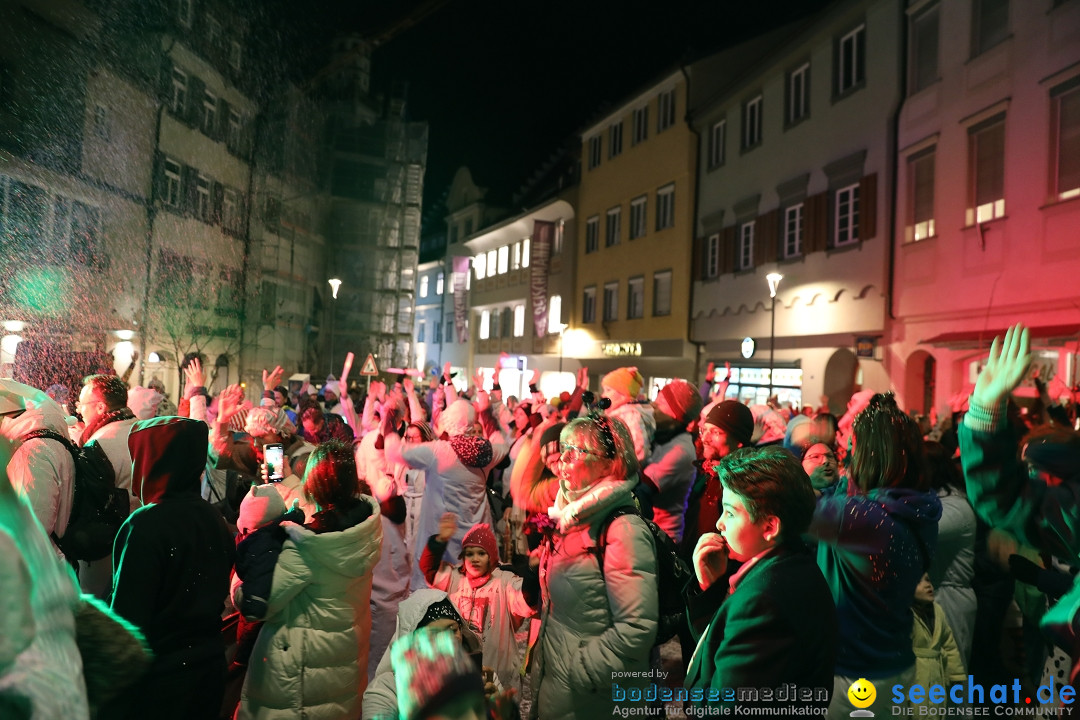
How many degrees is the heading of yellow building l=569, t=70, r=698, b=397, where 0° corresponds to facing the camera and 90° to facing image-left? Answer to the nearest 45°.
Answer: approximately 45°

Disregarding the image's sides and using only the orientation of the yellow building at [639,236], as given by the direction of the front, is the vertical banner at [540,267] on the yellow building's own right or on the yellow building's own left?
on the yellow building's own right

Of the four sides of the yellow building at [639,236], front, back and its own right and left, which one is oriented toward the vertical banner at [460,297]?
right
